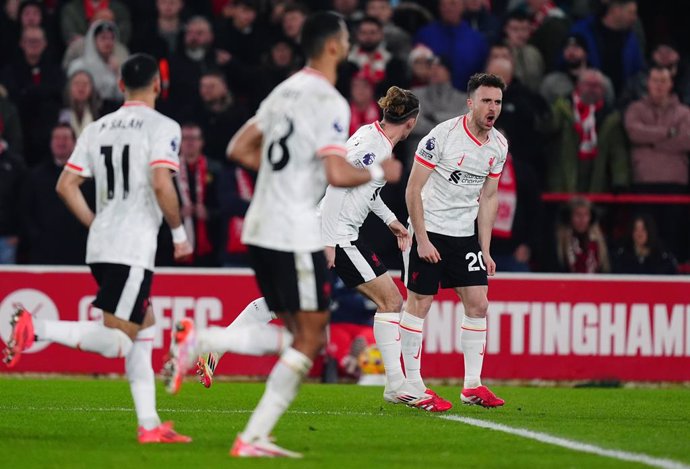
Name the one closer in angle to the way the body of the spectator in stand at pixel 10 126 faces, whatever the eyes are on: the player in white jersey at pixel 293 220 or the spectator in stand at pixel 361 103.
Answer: the player in white jersey

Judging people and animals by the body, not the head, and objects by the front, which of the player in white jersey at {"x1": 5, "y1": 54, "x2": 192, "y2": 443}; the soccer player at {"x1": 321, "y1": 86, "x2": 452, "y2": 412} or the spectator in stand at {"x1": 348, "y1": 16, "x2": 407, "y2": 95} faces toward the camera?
the spectator in stand

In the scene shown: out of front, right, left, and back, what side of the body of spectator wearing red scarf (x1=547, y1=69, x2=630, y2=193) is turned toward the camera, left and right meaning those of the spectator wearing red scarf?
front

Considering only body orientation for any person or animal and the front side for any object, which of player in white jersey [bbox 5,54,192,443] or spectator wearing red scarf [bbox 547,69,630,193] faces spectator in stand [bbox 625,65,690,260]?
the player in white jersey

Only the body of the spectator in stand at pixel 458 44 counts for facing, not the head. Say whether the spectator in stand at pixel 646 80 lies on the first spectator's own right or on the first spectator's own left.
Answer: on the first spectator's own left

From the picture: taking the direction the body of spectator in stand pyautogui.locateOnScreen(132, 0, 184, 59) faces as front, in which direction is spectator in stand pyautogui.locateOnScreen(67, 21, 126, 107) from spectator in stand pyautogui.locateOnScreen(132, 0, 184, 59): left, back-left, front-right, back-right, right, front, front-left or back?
front-right

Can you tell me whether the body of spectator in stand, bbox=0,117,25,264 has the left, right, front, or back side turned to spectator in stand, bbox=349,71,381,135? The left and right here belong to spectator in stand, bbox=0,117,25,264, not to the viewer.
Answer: left

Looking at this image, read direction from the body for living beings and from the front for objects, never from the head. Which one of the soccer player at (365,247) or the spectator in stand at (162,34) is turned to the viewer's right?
the soccer player

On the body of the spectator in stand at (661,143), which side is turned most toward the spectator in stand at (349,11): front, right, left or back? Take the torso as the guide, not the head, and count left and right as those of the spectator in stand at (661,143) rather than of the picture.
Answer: right

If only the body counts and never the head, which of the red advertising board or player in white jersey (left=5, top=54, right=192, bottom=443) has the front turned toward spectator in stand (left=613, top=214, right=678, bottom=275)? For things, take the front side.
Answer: the player in white jersey

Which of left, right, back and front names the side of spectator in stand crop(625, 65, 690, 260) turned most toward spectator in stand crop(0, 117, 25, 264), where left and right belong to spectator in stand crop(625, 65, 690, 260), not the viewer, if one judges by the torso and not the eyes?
right

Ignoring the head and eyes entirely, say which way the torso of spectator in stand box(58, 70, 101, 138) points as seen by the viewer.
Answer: toward the camera

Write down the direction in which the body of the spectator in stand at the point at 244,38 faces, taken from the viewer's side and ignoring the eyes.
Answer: toward the camera

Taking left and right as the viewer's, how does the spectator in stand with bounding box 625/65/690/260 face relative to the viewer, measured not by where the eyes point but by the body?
facing the viewer

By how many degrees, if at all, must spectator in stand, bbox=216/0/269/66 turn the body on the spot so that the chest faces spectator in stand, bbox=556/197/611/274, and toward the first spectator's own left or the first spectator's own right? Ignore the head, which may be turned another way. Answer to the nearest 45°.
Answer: approximately 45° to the first spectator's own left
